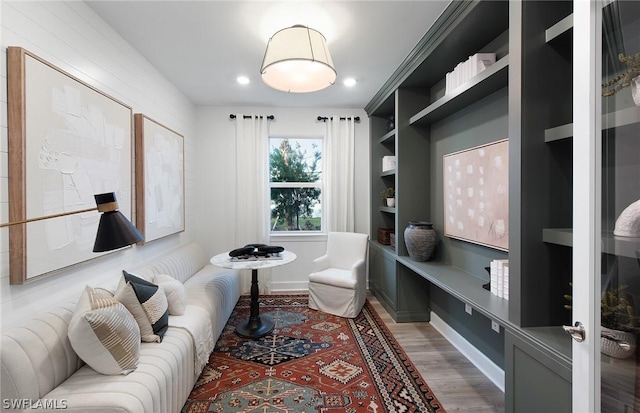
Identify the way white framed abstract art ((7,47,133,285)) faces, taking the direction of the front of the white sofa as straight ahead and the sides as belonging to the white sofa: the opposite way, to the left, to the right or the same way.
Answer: the same way

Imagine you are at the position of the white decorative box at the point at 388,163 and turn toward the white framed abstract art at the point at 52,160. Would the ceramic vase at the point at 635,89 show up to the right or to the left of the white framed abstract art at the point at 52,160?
left

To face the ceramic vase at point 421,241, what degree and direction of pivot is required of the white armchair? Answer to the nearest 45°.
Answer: approximately 90° to its left

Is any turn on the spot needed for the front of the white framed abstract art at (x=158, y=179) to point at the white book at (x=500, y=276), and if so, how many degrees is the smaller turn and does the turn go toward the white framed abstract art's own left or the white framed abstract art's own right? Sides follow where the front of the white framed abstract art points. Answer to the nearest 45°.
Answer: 0° — it already faces it

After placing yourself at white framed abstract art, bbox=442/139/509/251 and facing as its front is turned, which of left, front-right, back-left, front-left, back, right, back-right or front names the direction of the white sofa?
front

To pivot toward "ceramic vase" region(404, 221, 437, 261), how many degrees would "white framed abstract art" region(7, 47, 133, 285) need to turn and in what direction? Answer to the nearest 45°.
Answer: approximately 45° to its left

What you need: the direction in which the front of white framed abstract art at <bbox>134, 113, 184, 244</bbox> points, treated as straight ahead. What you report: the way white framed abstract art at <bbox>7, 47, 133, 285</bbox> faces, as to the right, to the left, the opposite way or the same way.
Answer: the same way

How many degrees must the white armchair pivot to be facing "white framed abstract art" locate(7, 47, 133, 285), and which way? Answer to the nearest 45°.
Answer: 0° — it already faces it

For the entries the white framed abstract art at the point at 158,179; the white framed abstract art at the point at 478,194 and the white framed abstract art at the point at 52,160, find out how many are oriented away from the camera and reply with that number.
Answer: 0

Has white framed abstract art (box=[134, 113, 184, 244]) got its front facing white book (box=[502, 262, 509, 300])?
yes

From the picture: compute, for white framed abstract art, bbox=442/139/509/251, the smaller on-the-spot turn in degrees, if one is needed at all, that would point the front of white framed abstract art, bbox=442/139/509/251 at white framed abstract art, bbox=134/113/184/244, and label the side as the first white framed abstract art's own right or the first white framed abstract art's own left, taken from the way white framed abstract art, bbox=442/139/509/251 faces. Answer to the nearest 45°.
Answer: approximately 45° to the first white framed abstract art's own right

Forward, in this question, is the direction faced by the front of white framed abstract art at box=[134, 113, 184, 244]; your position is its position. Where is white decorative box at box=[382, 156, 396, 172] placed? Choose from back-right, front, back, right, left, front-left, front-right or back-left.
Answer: front-left

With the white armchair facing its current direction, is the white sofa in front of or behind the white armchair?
in front

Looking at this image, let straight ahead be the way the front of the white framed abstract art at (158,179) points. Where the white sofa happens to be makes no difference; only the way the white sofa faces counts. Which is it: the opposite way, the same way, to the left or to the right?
the same way

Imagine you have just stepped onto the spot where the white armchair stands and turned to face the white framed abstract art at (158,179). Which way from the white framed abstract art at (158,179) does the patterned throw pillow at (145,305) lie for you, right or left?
left

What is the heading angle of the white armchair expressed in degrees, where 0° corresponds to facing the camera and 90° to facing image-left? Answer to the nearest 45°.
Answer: approximately 45°

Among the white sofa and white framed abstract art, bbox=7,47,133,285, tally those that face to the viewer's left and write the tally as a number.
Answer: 0

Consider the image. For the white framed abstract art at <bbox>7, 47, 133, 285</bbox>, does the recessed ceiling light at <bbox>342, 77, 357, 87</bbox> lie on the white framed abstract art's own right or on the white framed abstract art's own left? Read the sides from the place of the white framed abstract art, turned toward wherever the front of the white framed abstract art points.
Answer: on the white framed abstract art's own left

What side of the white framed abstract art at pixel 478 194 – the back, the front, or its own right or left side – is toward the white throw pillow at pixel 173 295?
front

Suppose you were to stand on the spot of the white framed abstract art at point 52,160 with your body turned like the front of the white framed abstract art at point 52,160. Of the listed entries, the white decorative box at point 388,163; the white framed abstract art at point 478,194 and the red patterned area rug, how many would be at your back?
0

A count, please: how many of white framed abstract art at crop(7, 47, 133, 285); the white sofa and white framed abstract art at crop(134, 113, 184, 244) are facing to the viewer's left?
0
